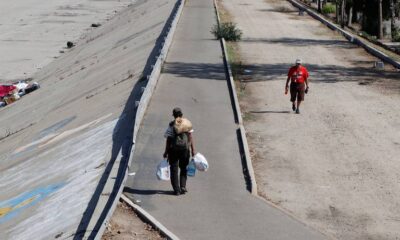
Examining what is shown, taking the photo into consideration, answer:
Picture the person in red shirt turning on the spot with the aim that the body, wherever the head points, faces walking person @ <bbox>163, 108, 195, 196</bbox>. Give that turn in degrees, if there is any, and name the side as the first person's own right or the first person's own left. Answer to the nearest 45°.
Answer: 0° — they already face them

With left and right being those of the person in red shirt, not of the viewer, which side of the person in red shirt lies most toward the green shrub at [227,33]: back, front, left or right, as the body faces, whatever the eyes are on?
back

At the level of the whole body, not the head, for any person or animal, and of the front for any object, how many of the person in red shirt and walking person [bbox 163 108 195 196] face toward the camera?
1

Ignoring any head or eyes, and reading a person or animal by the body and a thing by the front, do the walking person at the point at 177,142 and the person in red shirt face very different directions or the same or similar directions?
very different directions

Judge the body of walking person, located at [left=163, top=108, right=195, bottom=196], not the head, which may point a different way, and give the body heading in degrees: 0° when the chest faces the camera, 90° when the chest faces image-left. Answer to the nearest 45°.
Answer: approximately 180°

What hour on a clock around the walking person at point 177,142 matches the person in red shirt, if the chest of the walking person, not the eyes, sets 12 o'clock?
The person in red shirt is roughly at 1 o'clock from the walking person.

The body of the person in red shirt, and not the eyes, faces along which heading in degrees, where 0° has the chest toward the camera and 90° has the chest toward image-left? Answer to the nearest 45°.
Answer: approximately 0°

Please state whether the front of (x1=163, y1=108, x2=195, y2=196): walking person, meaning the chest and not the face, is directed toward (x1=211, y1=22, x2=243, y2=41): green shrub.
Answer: yes

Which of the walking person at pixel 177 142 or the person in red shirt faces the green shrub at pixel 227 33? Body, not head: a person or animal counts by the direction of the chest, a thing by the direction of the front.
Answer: the walking person
